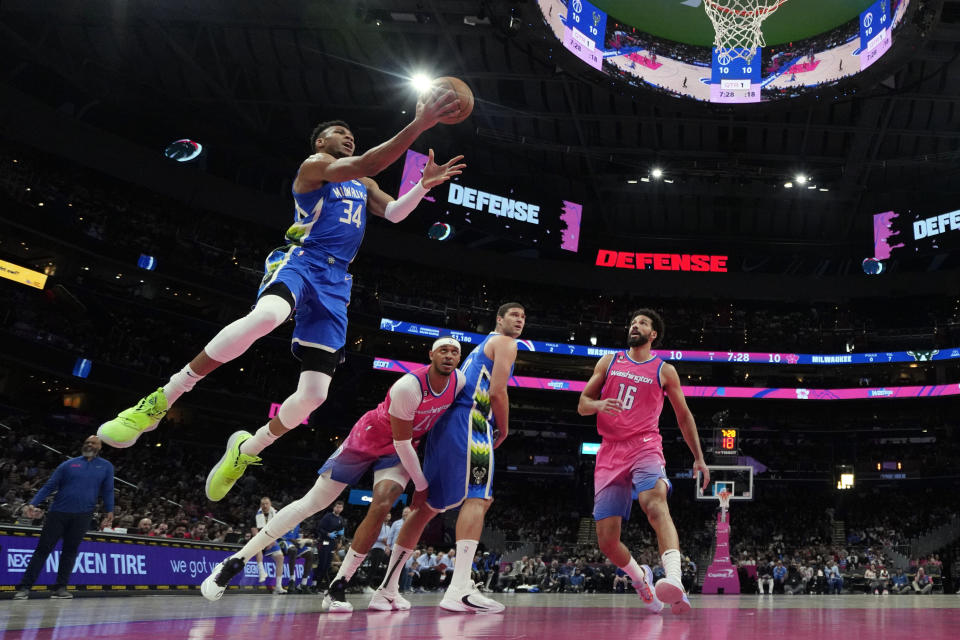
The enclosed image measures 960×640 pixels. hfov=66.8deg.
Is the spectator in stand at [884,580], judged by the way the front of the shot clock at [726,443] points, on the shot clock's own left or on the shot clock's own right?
on the shot clock's own left

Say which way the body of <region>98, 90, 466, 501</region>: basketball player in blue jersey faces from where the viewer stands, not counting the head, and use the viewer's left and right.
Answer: facing the viewer and to the right of the viewer

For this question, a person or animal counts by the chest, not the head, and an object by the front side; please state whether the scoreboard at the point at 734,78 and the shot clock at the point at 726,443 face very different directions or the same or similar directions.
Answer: same or similar directions

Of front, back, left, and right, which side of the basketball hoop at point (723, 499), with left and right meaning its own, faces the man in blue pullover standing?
front

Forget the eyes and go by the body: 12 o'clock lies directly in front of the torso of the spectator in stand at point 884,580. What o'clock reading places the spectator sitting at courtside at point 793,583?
the spectator sitting at courtside at point 793,583 is roughly at 2 o'clock from the spectator in stand at point 884,580.

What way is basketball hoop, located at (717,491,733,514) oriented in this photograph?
toward the camera

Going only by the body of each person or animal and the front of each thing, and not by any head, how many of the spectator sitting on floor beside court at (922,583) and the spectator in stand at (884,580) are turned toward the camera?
2

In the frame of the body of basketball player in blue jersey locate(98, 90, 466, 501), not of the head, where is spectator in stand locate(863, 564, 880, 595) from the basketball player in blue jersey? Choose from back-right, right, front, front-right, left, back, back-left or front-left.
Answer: left

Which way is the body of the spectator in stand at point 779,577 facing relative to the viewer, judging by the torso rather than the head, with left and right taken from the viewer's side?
facing the viewer

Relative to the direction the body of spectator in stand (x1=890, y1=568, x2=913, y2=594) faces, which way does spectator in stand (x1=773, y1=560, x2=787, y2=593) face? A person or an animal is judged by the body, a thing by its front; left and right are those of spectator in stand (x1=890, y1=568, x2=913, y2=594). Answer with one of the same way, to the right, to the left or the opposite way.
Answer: the same way

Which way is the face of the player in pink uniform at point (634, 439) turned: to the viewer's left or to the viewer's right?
to the viewer's left

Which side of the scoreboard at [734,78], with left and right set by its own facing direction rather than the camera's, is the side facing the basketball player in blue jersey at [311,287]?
front

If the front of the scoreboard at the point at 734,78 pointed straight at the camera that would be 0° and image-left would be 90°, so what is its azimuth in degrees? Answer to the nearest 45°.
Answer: approximately 0°

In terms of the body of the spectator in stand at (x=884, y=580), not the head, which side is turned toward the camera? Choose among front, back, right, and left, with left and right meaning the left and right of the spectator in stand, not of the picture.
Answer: front
